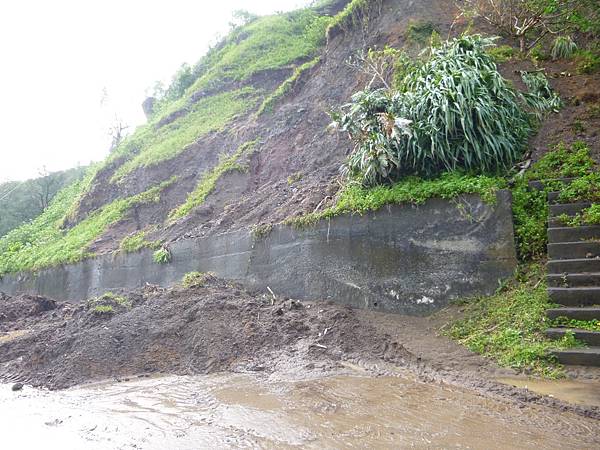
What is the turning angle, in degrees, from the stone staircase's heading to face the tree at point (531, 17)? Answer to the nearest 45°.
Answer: approximately 180°

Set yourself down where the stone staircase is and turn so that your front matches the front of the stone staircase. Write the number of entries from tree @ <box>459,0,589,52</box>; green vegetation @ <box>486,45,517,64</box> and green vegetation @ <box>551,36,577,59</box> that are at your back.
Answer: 3

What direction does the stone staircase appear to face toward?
toward the camera

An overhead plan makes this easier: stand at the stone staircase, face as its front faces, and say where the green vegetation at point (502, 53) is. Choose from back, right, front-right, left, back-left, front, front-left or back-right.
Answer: back

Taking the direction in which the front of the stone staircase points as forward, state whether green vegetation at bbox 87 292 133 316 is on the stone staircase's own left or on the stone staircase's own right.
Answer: on the stone staircase's own right

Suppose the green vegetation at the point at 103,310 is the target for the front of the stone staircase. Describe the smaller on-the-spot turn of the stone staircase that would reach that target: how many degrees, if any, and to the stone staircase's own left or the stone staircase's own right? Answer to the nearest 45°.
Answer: approximately 90° to the stone staircase's own right

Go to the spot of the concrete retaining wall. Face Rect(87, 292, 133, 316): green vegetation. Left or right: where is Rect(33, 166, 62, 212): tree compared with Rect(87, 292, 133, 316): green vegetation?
right
